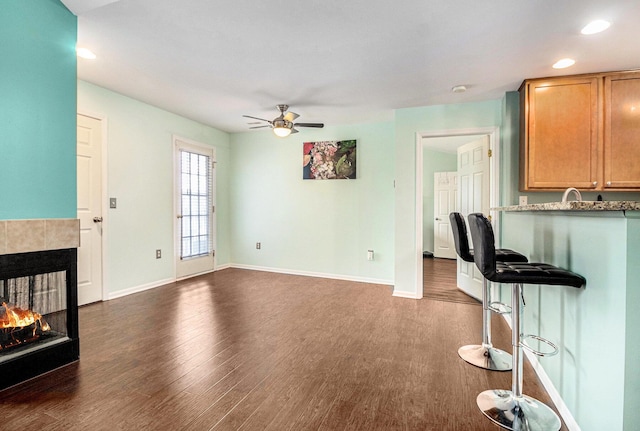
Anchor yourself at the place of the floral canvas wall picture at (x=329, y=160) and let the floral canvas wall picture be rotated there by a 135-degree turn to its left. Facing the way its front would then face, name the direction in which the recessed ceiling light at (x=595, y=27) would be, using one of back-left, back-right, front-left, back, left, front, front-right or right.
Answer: right

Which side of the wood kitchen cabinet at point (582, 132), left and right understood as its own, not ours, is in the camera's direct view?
front

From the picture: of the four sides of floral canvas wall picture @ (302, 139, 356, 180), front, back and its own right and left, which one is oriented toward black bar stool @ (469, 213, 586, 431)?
front

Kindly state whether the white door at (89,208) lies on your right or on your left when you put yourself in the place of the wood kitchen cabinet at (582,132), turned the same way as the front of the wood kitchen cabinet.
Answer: on your right

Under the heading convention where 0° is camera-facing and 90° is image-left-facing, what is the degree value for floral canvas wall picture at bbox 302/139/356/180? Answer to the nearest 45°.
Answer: approximately 0°

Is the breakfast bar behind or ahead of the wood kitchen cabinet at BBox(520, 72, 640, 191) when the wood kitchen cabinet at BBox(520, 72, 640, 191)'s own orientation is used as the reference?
ahead

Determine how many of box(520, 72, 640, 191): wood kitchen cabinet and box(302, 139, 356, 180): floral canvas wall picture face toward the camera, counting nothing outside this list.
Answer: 2

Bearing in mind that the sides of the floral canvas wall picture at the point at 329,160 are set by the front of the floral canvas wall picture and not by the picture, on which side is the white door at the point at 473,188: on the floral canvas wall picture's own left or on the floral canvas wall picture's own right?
on the floral canvas wall picture's own left

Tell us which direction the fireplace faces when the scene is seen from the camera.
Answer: facing the viewer and to the right of the viewer

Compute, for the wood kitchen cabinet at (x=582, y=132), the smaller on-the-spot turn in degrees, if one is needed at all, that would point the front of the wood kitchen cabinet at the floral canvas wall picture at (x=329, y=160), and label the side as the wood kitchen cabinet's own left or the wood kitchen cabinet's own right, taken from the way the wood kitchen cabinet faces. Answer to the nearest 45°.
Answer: approximately 90° to the wood kitchen cabinet's own right

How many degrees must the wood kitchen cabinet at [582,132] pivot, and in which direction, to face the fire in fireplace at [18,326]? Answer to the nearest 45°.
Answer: approximately 45° to its right

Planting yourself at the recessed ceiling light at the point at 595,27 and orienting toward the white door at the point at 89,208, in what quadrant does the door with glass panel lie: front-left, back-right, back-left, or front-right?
front-right

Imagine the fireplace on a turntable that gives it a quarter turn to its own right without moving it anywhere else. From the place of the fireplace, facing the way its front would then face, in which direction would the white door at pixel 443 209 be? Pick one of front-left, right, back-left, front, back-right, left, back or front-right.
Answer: back-left

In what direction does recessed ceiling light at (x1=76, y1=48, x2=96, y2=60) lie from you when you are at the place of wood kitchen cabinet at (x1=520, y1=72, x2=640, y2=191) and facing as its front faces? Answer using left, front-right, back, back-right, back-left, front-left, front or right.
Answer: front-right

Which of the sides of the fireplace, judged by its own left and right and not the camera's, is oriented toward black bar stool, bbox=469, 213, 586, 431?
front

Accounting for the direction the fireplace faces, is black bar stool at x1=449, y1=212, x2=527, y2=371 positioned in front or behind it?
in front

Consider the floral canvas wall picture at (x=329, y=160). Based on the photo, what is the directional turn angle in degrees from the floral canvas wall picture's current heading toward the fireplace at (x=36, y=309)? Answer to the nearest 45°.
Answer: approximately 45° to its right
